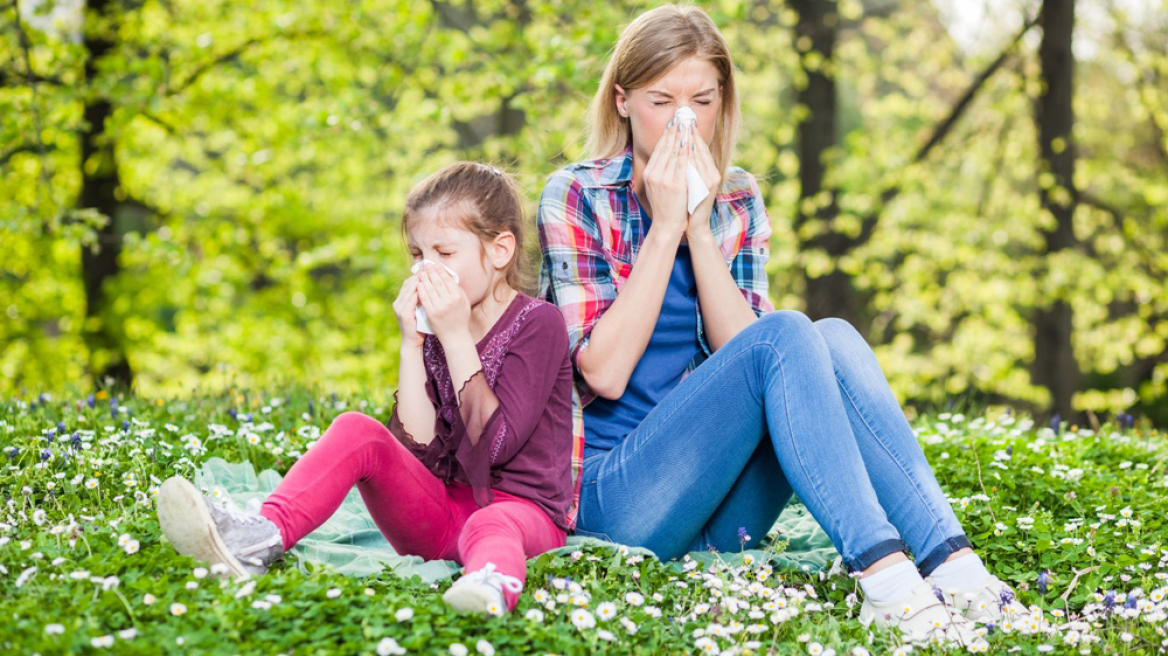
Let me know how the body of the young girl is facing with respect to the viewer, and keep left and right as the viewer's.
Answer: facing the viewer and to the left of the viewer

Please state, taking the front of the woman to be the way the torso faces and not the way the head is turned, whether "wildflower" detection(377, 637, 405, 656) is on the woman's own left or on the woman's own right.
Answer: on the woman's own right

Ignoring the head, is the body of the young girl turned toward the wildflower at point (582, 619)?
no

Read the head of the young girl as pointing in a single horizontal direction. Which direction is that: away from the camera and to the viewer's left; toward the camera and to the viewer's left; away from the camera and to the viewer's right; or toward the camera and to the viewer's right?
toward the camera and to the viewer's left

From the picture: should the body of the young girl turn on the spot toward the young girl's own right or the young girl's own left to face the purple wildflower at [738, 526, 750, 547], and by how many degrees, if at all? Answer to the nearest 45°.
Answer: approximately 135° to the young girl's own left

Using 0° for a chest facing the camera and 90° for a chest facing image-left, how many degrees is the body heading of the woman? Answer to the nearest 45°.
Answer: approximately 315°

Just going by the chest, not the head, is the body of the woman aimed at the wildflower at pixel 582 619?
no

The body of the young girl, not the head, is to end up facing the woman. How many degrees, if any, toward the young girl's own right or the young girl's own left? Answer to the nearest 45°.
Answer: approximately 135° to the young girl's own left

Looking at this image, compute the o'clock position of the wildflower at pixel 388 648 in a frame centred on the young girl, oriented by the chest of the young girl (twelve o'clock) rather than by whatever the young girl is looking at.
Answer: The wildflower is roughly at 11 o'clock from the young girl.

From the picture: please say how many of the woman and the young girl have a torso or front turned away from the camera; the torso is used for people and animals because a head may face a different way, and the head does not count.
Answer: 0

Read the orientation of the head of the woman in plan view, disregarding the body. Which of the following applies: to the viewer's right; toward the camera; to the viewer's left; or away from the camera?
toward the camera
